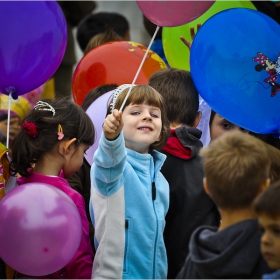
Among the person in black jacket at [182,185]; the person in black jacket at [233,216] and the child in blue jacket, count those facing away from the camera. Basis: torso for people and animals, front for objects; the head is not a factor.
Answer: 2

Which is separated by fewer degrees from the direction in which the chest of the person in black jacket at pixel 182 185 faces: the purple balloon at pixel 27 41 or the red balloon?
the red balloon

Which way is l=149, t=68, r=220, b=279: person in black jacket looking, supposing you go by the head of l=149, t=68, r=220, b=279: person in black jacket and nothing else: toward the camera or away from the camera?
away from the camera

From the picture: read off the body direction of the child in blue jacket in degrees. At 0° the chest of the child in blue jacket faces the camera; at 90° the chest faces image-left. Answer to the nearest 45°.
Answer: approximately 315°

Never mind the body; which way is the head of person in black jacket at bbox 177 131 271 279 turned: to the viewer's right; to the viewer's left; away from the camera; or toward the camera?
away from the camera

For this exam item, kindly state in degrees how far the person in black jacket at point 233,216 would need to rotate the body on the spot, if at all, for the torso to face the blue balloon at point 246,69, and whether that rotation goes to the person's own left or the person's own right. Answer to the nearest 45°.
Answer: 0° — they already face it

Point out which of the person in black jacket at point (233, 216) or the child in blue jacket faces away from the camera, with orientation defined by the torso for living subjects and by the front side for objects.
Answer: the person in black jacket

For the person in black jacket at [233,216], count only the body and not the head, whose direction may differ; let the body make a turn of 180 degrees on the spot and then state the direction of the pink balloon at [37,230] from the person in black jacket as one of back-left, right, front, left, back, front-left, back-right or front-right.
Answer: right

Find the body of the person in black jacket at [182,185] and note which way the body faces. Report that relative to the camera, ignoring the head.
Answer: away from the camera

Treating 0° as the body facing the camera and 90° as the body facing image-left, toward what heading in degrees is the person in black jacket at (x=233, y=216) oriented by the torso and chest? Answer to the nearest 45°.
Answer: approximately 180°

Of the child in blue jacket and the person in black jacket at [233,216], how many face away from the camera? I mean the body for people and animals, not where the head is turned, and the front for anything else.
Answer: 1

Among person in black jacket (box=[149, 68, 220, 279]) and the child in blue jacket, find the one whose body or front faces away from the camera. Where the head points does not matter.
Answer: the person in black jacket
